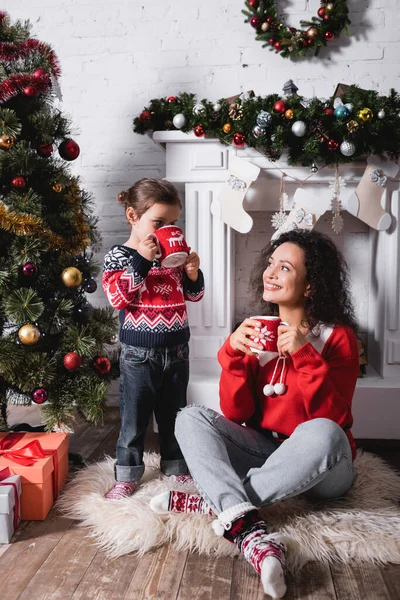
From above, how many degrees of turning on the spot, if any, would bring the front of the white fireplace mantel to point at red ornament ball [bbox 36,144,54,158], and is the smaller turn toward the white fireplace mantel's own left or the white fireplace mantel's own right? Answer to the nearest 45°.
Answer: approximately 45° to the white fireplace mantel's own right

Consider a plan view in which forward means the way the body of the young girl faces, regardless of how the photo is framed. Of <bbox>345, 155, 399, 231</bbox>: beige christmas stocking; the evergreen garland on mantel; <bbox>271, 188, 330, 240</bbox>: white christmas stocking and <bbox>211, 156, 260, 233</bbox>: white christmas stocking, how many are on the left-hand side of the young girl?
4

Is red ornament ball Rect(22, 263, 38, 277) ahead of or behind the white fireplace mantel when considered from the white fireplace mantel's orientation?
ahead

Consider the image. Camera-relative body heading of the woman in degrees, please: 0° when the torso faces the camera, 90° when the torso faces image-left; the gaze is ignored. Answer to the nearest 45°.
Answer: approximately 45°

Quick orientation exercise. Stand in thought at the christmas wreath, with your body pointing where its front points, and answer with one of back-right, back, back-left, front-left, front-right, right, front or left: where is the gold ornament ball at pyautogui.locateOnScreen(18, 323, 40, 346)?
front-right

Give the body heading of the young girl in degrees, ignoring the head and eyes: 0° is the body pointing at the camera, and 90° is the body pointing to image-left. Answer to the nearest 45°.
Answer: approximately 315°

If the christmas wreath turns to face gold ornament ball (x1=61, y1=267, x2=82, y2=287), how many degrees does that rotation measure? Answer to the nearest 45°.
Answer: approximately 45° to its right

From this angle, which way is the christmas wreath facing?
toward the camera

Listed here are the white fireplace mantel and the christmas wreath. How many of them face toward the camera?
2

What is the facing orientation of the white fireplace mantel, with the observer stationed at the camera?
facing the viewer
